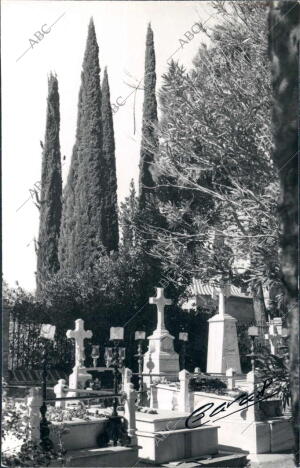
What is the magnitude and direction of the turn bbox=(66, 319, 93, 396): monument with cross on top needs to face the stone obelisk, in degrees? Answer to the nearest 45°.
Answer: approximately 135° to its left

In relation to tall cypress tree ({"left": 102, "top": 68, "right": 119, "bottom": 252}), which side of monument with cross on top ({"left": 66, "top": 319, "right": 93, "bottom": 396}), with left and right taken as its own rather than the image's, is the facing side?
back

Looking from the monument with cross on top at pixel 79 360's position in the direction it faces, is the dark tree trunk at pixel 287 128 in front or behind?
in front

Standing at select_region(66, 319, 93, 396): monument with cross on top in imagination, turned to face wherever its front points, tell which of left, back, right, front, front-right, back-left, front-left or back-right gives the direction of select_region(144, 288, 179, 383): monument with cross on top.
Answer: back-left

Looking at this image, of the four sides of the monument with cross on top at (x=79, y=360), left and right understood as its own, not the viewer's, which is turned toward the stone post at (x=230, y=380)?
left

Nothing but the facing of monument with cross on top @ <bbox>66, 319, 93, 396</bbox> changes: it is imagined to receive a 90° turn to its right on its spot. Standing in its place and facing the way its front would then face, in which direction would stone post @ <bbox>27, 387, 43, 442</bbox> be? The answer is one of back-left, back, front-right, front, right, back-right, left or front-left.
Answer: left

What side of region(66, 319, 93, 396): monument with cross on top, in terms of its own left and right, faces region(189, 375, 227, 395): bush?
left

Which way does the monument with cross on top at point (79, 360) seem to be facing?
toward the camera
